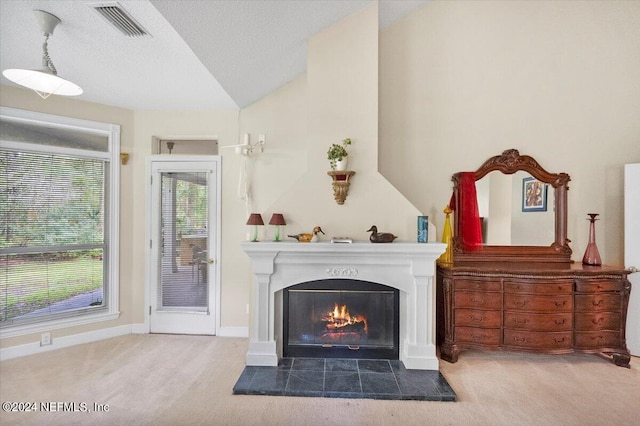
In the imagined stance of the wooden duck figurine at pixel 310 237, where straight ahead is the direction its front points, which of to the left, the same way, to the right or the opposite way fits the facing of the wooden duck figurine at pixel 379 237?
the opposite way

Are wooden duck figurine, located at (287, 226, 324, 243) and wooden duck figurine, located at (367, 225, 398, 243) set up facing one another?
yes

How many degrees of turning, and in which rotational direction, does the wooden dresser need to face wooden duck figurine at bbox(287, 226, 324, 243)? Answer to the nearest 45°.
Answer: approximately 45° to its right

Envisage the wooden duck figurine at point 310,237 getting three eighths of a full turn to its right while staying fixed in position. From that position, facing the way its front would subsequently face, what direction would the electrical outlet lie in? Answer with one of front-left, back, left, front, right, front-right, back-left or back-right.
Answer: front-right

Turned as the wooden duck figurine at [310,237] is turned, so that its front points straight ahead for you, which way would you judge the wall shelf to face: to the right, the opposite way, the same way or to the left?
to the right

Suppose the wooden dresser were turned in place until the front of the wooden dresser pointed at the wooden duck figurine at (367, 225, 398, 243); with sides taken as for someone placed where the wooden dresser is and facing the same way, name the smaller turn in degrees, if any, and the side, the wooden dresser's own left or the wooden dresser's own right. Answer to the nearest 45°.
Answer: approximately 45° to the wooden dresser's own right

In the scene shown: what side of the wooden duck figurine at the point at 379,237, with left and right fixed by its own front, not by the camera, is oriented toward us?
left

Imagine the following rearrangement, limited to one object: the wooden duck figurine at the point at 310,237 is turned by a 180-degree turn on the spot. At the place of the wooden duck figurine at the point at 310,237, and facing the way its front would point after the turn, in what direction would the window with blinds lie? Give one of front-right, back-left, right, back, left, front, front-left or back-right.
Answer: front

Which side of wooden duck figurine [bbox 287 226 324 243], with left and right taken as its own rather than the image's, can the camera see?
right

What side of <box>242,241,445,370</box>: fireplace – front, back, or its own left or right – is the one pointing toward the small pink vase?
left

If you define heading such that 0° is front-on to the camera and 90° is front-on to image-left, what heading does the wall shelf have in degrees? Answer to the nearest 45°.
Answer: approximately 0°
